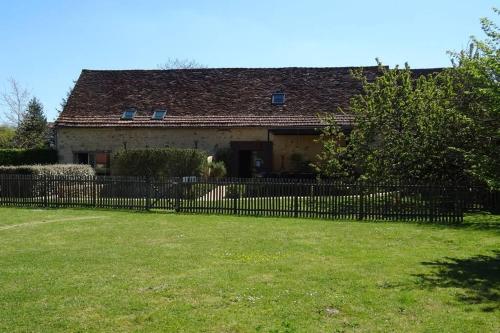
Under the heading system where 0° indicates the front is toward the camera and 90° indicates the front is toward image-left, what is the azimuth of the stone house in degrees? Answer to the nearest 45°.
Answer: approximately 0°

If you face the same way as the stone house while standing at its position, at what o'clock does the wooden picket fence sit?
The wooden picket fence is roughly at 12 o'clock from the stone house.

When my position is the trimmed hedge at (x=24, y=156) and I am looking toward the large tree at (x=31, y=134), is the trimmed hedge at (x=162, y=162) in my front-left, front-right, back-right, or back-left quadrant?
back-right

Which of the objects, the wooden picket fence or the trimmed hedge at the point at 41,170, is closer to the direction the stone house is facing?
the wooden picket fence

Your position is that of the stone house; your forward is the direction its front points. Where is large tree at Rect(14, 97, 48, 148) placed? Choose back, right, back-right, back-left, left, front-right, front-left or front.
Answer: back-right

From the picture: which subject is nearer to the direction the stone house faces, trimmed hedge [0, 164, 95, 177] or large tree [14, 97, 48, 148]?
the trimmed hedge

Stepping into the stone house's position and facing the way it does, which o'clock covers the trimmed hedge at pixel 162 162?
The trimmed hedge is roughly at 1 o'clock from the stone house.

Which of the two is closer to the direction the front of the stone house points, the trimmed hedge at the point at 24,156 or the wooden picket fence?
the wooden picket fence

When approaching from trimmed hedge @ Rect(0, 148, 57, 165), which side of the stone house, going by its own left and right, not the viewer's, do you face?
right

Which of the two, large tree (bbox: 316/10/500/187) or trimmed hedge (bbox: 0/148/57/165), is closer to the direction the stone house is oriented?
the large tree
